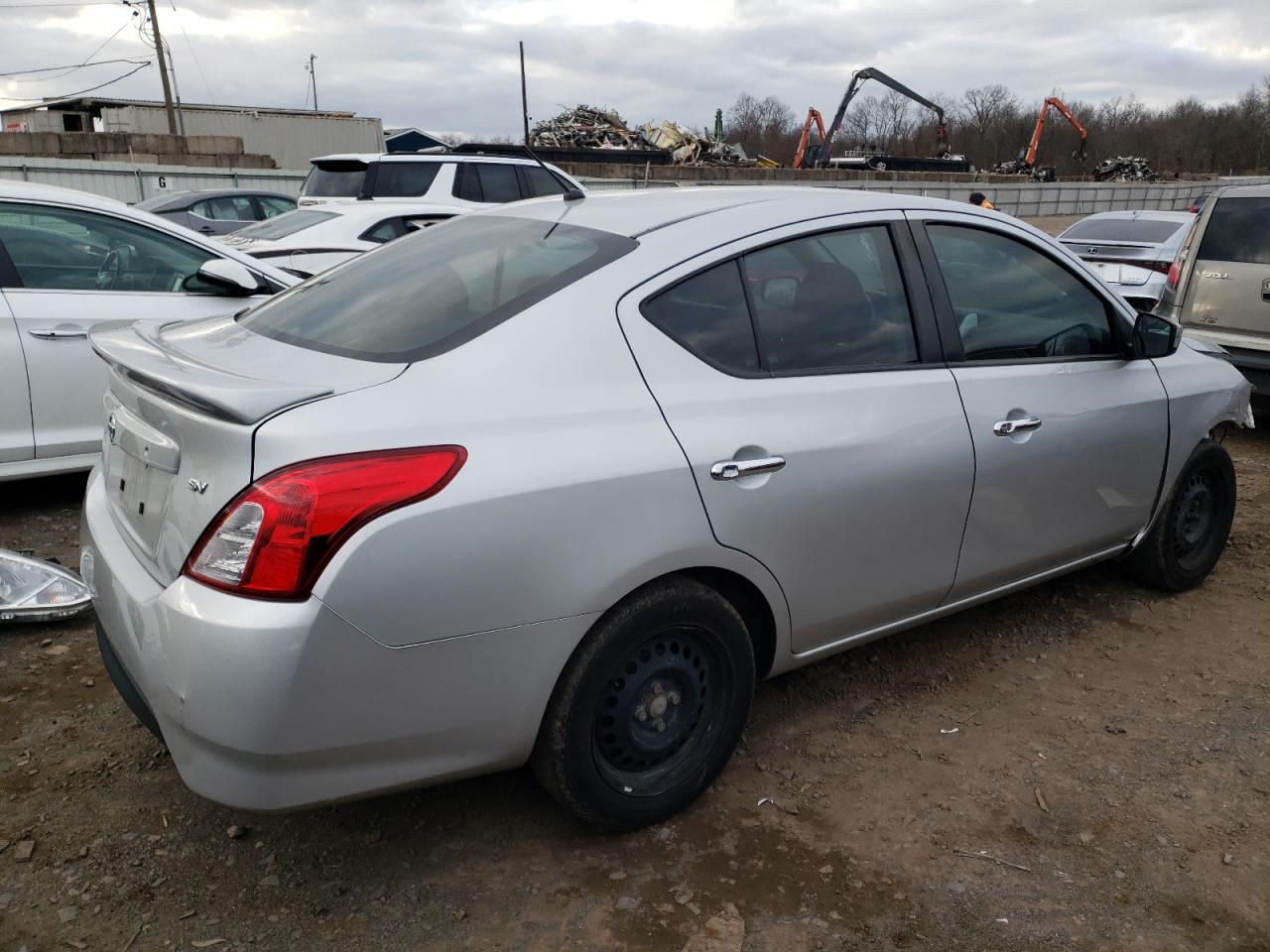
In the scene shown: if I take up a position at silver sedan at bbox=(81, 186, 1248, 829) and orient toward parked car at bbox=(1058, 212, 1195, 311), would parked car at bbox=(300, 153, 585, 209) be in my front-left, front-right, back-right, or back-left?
front-left

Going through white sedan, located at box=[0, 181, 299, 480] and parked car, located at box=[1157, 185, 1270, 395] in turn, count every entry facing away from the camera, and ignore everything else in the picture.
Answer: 1

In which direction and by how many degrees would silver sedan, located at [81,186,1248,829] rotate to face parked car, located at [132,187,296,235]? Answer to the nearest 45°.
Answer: approximately 90° to its left

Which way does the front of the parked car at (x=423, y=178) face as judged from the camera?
facing away from the viewer and to the right of the viewer

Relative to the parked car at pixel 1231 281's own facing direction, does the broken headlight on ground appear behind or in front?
behind

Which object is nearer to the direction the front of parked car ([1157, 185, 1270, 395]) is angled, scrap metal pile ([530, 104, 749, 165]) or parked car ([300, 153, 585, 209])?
the scrap metal pile

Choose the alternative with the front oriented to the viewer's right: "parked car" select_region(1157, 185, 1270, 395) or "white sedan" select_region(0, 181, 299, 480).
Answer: the white sedan

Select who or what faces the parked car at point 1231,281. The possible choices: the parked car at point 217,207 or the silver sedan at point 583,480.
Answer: the silver sedan

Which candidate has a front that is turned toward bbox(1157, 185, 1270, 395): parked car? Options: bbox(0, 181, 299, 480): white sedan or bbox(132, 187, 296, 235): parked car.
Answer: the white sedan

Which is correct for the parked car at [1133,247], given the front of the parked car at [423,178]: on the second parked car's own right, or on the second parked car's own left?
on the second parked car's own right

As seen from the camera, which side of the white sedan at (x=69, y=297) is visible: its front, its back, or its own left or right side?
right

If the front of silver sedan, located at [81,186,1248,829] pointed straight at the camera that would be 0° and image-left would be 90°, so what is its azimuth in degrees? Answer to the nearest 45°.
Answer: approximately 225°

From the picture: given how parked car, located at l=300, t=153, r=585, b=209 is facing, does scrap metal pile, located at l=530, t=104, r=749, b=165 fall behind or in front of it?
in front

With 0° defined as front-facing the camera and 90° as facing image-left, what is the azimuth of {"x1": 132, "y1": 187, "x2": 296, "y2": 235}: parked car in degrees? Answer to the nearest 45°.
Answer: approximately 225°

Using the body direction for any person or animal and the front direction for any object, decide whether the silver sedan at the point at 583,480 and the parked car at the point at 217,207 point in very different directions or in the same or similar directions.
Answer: same or similar directions

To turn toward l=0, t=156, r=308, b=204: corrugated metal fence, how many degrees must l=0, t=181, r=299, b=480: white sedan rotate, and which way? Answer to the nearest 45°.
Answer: approximately 90° to its left

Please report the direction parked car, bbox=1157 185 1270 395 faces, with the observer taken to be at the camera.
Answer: facing away from the viewer
